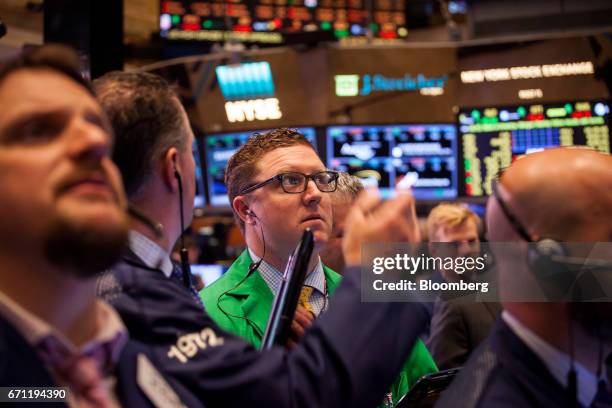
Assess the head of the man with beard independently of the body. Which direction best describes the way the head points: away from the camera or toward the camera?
toward the camera

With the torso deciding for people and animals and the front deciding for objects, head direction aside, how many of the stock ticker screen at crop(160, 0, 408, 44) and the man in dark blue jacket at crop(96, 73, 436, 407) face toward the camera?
1

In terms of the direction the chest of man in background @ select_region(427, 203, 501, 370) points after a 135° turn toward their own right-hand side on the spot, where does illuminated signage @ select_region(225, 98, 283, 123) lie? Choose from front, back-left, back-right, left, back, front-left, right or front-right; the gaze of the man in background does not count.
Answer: front-right

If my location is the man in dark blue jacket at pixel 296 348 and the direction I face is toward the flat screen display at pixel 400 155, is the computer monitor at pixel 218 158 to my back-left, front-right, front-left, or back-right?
front-left

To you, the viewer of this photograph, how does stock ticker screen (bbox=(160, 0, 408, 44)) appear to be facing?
facing the viewer

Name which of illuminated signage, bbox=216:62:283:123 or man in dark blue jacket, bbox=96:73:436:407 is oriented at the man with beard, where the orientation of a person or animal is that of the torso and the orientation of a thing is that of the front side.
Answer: the illuminated signage

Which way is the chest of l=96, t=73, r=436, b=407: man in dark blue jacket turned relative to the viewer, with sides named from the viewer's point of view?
facing away from the viewer and to the right of the viewer

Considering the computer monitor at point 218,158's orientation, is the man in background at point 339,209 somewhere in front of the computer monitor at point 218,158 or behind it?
in front

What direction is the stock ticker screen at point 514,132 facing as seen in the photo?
toward the camera

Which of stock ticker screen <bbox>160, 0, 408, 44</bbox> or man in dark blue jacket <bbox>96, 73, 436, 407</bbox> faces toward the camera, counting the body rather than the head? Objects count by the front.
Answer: the stock ticker screen

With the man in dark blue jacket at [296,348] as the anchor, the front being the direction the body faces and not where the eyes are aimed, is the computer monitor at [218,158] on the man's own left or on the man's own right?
on the man's own left

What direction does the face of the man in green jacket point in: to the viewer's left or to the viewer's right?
to the viewer's right

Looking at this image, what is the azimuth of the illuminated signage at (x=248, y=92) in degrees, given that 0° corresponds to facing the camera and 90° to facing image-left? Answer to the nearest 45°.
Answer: approximately 0°

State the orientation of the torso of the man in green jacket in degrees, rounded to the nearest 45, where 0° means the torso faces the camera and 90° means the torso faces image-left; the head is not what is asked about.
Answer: approximately 315°

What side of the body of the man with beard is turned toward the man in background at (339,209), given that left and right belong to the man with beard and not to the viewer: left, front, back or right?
left

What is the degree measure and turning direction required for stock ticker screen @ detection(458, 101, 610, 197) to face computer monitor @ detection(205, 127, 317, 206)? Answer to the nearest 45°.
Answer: approximately 90° to its right

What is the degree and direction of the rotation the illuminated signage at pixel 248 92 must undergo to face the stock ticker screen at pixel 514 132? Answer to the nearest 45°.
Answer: approximately 90° to its left

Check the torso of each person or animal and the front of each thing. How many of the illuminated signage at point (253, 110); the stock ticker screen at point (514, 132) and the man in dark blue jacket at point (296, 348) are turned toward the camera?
2

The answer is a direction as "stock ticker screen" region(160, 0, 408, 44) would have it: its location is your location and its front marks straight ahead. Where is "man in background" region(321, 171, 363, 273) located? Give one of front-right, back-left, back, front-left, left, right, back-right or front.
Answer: front
